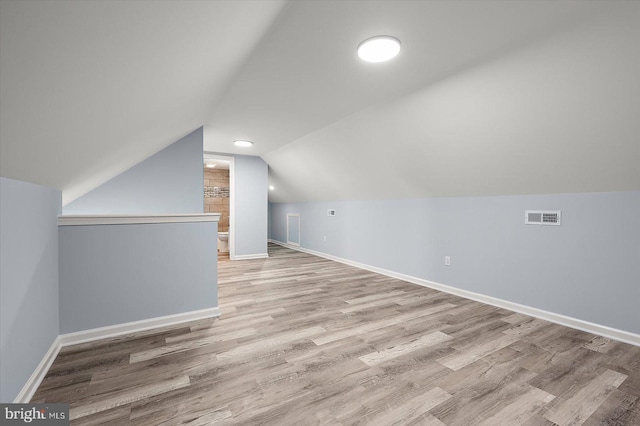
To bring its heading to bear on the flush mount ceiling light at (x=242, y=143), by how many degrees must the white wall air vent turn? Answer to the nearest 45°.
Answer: approximately 90° to its right

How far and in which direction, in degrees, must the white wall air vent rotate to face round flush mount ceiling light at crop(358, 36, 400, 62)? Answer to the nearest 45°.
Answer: approximately 45° to its right

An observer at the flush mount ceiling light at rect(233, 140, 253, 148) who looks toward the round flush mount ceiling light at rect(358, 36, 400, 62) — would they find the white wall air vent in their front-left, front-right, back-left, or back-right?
front-left

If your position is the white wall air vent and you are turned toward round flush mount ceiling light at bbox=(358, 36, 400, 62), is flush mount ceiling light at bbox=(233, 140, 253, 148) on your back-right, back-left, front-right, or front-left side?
front-right

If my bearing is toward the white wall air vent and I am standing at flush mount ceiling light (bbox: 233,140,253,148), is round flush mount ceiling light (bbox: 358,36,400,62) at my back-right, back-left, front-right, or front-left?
front-right

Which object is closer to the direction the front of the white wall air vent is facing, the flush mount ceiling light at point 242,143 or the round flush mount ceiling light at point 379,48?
the round flush mount ceiling light
